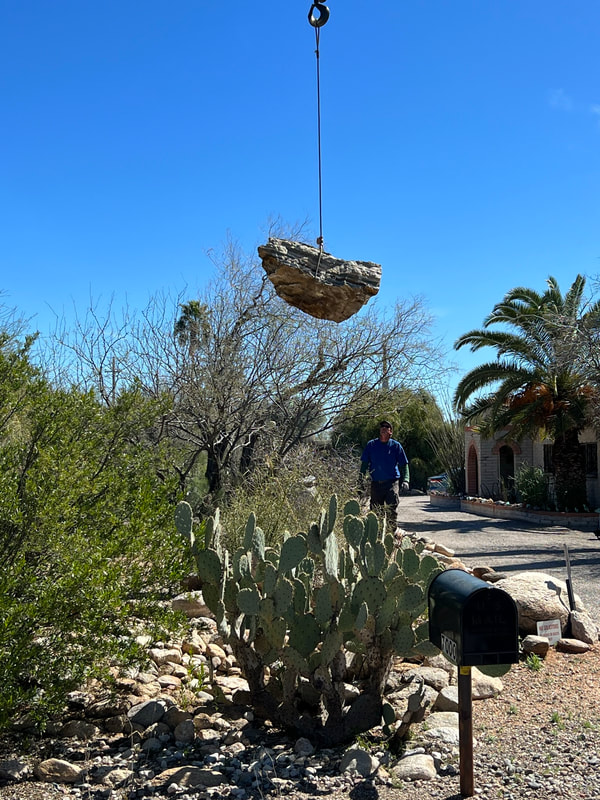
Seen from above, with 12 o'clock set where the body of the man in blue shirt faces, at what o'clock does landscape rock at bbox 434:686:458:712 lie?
The landscape rock is roughly at 12 o'clock from the man in blue shirt.

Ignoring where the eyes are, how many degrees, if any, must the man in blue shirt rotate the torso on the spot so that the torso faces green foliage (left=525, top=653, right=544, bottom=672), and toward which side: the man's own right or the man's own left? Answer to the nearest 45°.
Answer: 0° — they already face it

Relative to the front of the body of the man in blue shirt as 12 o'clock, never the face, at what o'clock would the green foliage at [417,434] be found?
The green foliage is roughly at 6 o'clock from the man in blue shirt.

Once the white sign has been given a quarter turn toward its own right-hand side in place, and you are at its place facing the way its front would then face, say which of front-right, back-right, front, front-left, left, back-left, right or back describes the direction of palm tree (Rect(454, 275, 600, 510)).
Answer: right

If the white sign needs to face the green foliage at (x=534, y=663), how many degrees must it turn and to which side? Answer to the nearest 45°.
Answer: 0° — it already faces it

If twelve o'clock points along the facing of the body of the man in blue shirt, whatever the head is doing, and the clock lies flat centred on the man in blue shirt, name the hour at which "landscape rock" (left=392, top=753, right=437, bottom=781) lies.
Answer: The landscape rock is roughly at 12 o'clock from the man in blue shirt.

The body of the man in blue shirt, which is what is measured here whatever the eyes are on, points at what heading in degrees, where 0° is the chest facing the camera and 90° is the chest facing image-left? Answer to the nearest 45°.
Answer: approximately 0°

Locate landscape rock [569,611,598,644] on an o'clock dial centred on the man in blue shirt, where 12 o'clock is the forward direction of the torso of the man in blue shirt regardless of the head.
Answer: The landscape rock is roughly at 11 o'clock from the man in blue shirt.

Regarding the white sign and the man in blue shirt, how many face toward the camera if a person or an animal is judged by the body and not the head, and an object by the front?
2

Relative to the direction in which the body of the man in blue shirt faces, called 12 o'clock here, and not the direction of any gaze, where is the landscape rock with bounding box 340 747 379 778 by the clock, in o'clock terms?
The landscape rock is roughly at 12 o'clock from the man in blue shirt.
